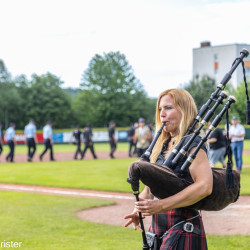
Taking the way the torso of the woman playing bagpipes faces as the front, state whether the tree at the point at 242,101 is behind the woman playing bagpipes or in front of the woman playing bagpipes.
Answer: behind

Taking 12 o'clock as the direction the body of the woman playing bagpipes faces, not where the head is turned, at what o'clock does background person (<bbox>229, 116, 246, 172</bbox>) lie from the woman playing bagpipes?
The background person is roughly at 5 o'clock from the woman playing bagpipes.

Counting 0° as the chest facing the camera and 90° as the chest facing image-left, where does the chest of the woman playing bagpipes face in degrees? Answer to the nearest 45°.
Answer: approximately 45°

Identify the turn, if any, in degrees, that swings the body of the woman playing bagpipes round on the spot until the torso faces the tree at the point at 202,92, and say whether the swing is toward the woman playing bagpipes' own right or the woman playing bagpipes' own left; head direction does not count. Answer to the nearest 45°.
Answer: approximately 135° to the woman playing bagpipes' own right
